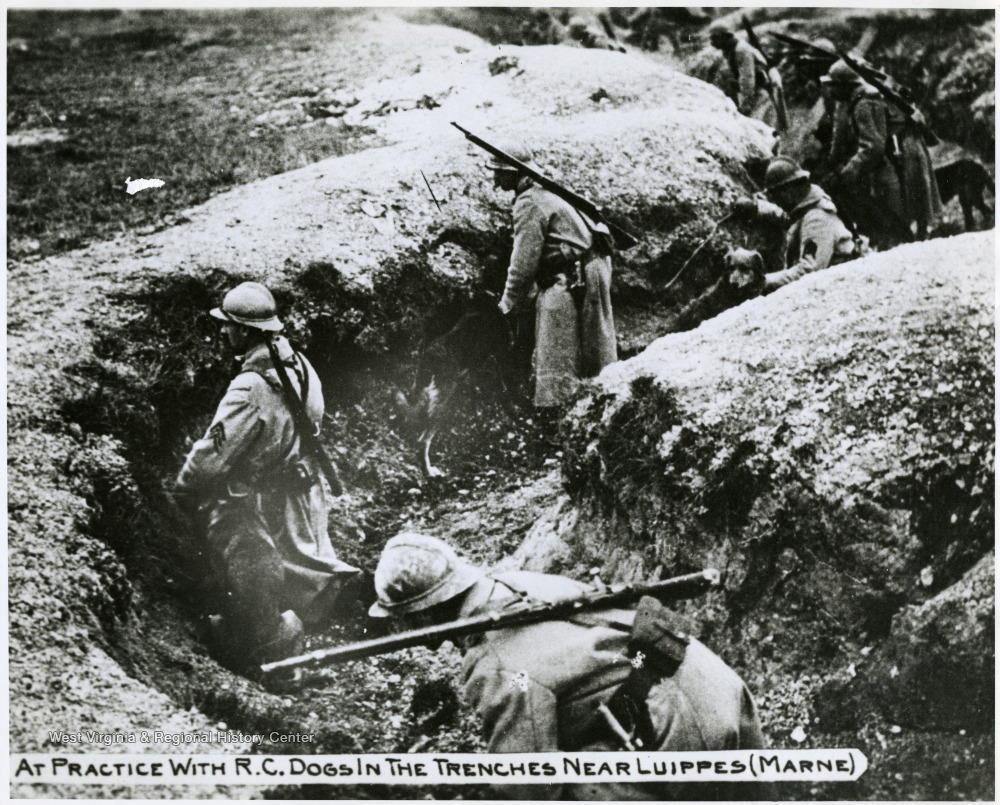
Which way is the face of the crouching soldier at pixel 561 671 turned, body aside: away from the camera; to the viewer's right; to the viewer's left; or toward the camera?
to the viewer's left

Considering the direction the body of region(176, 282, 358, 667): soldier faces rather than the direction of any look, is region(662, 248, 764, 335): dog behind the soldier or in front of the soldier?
behind

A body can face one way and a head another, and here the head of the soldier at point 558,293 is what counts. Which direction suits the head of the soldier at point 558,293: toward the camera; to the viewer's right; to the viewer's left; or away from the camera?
to the viewer's left

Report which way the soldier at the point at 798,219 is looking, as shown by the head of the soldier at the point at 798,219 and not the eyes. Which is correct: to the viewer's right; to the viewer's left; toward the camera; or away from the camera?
to the viewer's left

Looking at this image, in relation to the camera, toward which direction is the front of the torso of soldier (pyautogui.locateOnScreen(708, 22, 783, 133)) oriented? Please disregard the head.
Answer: to the viewer's left

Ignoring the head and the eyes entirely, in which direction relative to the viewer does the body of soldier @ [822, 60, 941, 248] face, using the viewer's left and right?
facing to the left of the viewer

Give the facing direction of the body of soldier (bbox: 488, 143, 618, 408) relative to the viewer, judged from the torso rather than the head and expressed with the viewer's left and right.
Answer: facing to the left of the viewer

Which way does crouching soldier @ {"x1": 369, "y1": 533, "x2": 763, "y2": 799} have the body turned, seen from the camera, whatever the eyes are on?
to the viewer's left

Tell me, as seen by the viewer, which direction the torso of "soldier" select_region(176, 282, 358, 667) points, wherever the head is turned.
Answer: to the viewer's left
